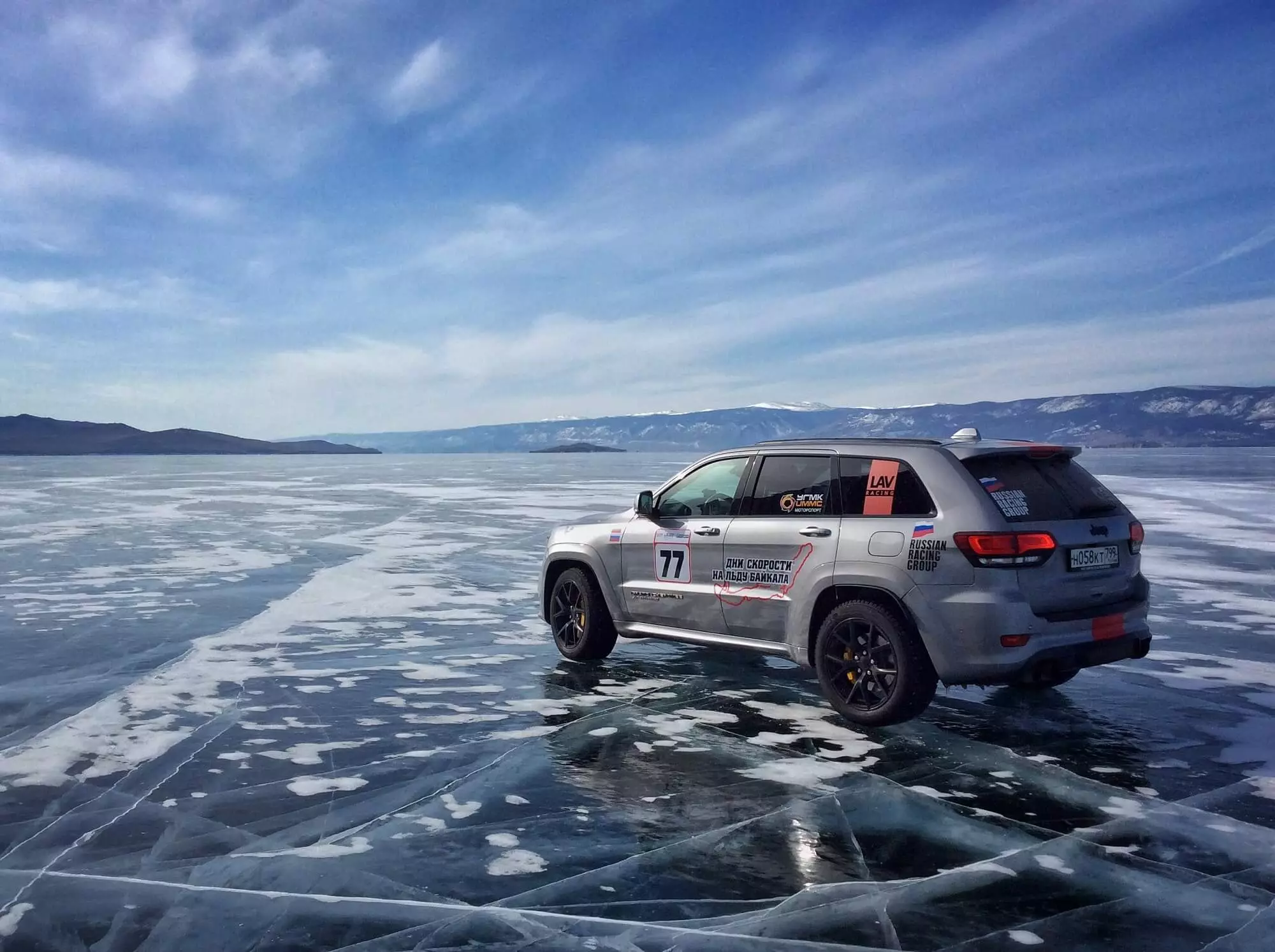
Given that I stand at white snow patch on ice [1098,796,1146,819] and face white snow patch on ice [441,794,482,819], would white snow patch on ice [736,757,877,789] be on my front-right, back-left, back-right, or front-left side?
front-right

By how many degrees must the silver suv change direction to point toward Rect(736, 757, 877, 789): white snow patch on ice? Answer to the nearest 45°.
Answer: approximately 90° to its left

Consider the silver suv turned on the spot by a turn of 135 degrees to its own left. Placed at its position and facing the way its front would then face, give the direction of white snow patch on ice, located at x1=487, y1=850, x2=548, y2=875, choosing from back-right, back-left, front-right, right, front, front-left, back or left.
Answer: front-right

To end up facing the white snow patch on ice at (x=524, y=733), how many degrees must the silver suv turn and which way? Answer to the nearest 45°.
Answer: approximately 45° to its left

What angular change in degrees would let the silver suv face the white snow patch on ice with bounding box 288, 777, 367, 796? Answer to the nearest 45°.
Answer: approximately 90° to its left

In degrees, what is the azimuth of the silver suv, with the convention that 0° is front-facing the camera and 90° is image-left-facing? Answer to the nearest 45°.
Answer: approximately 135°

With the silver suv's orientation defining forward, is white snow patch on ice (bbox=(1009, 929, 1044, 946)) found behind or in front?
behind

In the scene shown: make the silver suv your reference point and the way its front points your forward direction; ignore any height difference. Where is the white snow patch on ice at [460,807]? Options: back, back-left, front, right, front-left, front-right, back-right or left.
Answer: left

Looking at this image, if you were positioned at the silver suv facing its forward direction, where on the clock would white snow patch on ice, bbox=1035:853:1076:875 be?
The white snow patch on ice is roughly at 7 o'clock from the silver suv.

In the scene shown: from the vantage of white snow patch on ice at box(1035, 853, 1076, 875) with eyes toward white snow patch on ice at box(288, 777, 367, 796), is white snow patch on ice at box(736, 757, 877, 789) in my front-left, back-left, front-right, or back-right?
front-right

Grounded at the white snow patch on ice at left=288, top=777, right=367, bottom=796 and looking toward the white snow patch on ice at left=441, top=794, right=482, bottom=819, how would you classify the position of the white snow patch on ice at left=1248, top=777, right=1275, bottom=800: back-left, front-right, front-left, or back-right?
front-left

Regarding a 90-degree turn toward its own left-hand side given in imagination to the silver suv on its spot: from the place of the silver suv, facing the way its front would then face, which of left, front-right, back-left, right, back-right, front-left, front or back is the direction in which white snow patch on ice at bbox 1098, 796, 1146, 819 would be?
left
